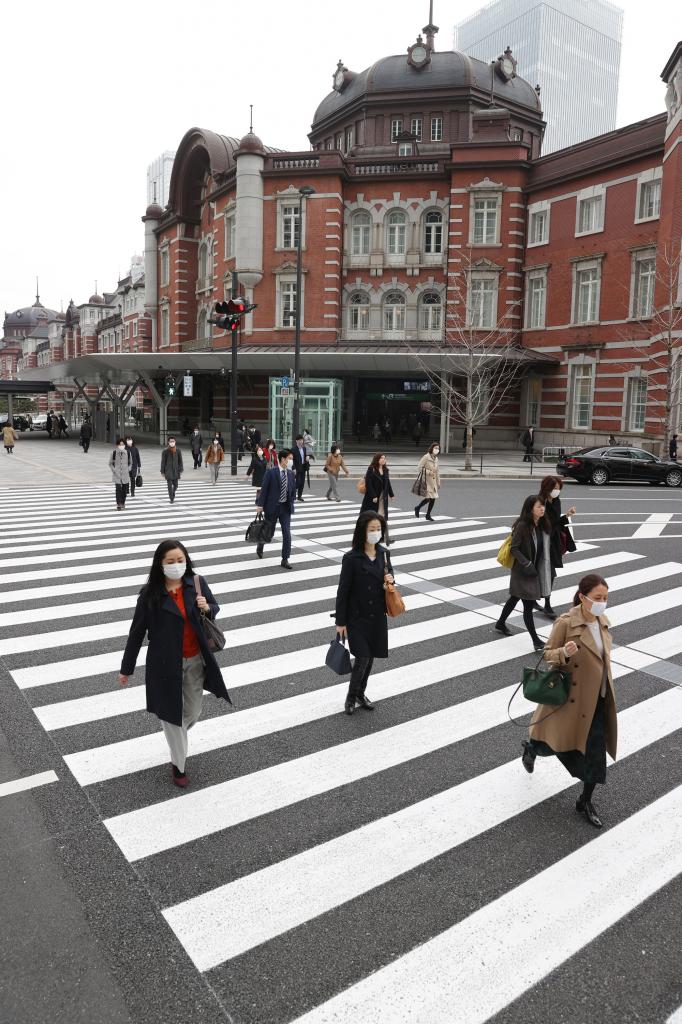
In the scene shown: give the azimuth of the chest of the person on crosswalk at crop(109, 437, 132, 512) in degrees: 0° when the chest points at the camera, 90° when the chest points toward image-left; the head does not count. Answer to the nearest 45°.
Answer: approximately 0°

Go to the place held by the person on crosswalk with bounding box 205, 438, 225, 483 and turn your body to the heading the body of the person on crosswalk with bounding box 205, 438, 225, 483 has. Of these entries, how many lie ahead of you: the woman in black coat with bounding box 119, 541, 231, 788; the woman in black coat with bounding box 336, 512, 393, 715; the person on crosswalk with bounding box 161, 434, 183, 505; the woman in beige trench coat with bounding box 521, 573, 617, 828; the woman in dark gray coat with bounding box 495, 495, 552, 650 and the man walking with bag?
6

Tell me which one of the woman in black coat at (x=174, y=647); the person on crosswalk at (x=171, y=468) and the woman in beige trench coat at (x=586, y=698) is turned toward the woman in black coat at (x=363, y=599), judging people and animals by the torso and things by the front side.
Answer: the person on crosswalk

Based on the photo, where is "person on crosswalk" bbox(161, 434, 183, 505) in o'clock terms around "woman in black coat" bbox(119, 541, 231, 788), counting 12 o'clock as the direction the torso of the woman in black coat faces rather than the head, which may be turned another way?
The person on crosswalk is roughly at 6 o'clock from the woman in black coat.

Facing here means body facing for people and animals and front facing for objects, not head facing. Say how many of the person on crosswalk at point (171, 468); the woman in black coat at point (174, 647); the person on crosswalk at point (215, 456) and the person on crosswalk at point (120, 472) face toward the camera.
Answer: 4

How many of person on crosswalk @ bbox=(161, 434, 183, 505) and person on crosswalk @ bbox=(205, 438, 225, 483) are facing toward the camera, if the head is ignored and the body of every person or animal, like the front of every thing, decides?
2

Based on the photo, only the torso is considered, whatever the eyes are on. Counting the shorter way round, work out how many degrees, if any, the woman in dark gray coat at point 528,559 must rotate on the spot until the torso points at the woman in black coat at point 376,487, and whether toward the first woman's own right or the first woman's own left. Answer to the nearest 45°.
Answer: approximately 180°

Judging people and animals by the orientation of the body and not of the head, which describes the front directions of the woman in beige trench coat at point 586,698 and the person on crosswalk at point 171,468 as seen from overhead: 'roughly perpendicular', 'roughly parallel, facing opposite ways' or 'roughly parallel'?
roughly parallel

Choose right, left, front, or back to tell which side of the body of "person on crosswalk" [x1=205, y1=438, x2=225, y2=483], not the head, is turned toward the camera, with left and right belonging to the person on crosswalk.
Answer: front

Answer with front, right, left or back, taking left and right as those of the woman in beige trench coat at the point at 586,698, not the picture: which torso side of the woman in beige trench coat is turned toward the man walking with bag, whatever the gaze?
back

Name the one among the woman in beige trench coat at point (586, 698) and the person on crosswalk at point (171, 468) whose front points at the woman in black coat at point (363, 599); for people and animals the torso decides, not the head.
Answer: the person on crosswalk

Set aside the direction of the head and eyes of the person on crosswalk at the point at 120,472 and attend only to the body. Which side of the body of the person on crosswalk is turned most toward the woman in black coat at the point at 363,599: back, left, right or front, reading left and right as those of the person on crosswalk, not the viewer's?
front

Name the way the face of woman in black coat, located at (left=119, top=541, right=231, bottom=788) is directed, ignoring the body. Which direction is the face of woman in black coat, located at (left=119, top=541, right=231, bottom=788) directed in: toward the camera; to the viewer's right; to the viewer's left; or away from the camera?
toward the camera

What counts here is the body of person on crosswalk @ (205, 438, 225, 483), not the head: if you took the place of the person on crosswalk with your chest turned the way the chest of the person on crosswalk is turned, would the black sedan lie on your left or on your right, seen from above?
on your left

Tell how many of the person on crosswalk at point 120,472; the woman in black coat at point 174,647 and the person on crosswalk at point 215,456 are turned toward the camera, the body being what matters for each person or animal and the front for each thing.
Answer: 3
